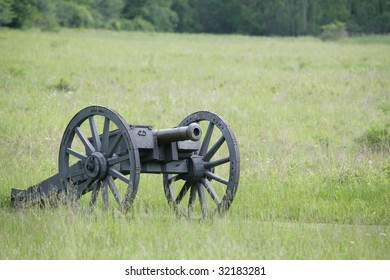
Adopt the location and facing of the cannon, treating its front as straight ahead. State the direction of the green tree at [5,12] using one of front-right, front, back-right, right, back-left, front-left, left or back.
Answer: back-left

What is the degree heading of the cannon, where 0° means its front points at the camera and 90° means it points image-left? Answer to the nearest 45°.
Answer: approximately 315°
